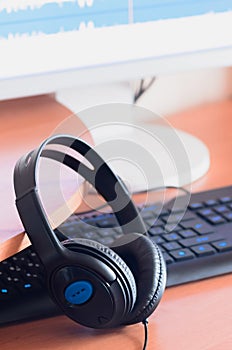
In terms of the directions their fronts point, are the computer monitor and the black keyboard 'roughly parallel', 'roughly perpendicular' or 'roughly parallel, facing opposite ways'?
roughly parallel

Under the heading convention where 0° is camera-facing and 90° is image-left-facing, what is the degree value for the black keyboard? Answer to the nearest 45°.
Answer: approximately 315°

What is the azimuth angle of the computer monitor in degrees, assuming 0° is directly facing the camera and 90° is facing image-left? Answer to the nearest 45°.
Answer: approximately 315°

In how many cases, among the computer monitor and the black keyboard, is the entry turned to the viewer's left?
0
